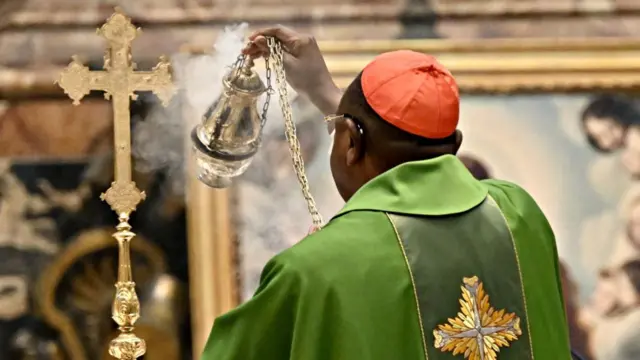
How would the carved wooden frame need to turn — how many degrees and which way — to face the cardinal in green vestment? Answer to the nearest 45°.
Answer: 0° — it already faces them

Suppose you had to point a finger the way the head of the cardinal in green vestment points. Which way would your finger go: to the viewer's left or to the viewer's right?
to the viewer's left

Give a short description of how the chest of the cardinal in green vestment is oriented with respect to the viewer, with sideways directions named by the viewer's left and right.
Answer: facing away from the viewer and to the left of the viewer

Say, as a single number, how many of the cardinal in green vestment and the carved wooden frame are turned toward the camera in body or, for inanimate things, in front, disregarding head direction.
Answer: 1

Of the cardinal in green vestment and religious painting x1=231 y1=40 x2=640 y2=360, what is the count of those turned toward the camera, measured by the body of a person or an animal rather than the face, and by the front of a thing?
1

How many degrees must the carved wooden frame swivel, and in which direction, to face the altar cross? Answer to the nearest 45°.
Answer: approximately 45° to its right

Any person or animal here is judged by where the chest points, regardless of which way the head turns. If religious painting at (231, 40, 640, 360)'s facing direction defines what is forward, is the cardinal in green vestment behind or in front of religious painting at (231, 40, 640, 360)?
in front

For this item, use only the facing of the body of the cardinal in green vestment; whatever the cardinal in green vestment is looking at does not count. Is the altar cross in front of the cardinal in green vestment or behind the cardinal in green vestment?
in front
